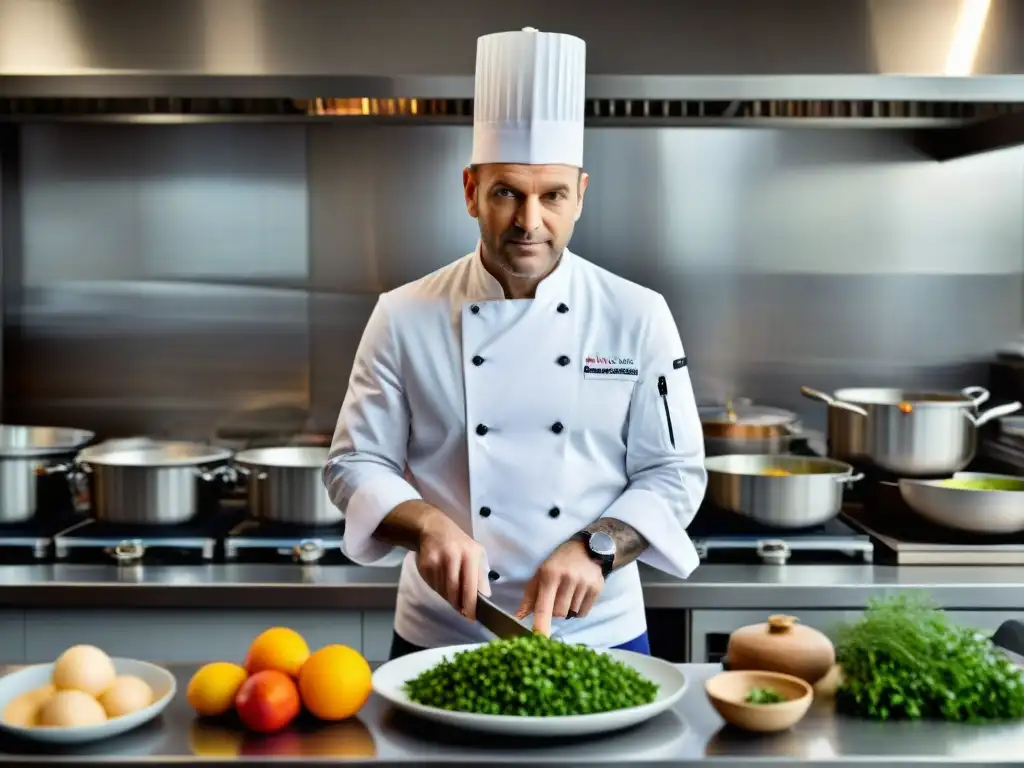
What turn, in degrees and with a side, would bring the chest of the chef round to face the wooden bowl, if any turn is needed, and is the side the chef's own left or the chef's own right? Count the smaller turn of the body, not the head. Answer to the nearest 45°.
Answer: approximately 45° to the chef's own left

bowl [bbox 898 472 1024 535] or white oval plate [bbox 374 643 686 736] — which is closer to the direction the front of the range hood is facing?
the white oval plate

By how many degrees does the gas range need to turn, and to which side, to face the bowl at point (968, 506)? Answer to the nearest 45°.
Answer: approximately 90° to its left

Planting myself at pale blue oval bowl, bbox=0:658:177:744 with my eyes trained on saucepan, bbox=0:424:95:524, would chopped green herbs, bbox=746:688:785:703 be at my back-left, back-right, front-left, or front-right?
back-right

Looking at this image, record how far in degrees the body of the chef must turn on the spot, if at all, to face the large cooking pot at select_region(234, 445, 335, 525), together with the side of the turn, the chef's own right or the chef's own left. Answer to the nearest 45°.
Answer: approximately 135° to the chef's own right

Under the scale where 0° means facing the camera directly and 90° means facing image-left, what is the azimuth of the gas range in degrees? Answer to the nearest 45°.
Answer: approximately 0°

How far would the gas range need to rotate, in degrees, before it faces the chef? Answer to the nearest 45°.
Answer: approximately 45° to its left

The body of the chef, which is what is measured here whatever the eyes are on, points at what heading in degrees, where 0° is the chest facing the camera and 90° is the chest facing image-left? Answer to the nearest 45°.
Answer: approximately 0°
